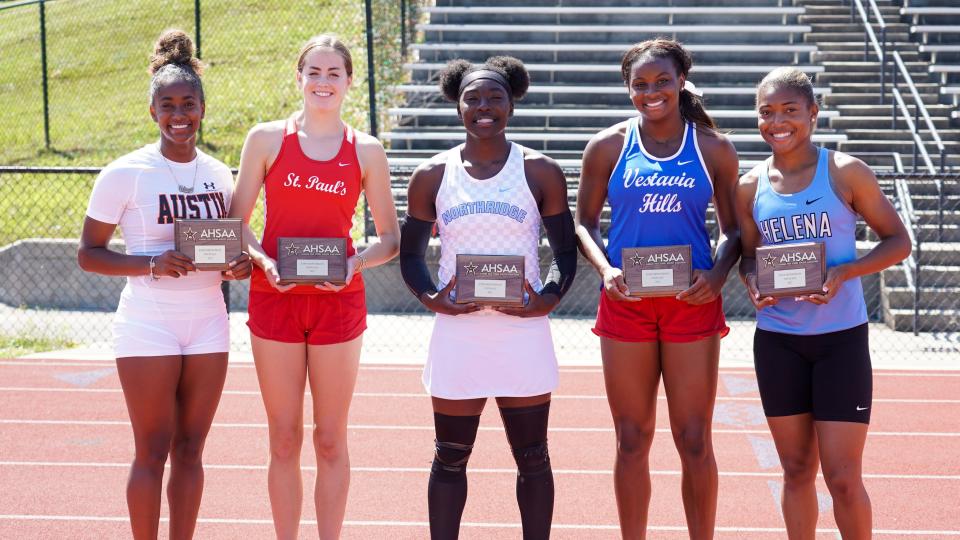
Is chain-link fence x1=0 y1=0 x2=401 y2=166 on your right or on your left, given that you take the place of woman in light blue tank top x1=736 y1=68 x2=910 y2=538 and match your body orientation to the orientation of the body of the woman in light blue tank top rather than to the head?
on your right

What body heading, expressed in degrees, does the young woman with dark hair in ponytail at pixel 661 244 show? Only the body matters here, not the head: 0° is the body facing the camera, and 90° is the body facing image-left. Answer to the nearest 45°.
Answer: approximately 0°

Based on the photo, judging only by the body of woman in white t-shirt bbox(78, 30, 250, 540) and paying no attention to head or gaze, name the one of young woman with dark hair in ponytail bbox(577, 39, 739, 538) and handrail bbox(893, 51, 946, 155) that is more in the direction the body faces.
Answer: the young woman with dark hair in ponytail

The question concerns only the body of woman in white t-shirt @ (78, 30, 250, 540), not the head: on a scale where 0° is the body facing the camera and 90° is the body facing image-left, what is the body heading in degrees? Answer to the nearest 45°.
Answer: approximately 315°
